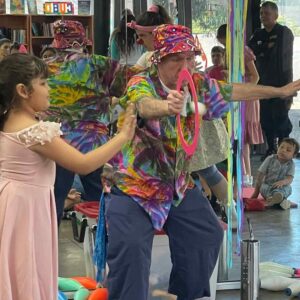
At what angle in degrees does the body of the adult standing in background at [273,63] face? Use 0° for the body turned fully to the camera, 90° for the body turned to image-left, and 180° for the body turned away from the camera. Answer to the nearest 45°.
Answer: approximately 45°

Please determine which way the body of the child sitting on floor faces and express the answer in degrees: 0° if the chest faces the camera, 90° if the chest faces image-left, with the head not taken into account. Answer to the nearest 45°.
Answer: approximately 0°

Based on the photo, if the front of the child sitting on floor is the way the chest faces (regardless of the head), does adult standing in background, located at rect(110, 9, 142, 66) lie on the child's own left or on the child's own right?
on the child's own right

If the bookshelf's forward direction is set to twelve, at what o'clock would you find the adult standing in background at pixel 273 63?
The adult standing in background is roughly at 10 o'clock from the bookshelf.

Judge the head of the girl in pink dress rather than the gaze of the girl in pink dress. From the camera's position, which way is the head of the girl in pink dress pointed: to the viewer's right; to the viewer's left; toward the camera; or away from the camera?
to the viewer's right

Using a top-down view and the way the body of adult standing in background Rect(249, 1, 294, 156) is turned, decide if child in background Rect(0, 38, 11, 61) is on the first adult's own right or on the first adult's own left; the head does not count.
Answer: on the first adult's own right
